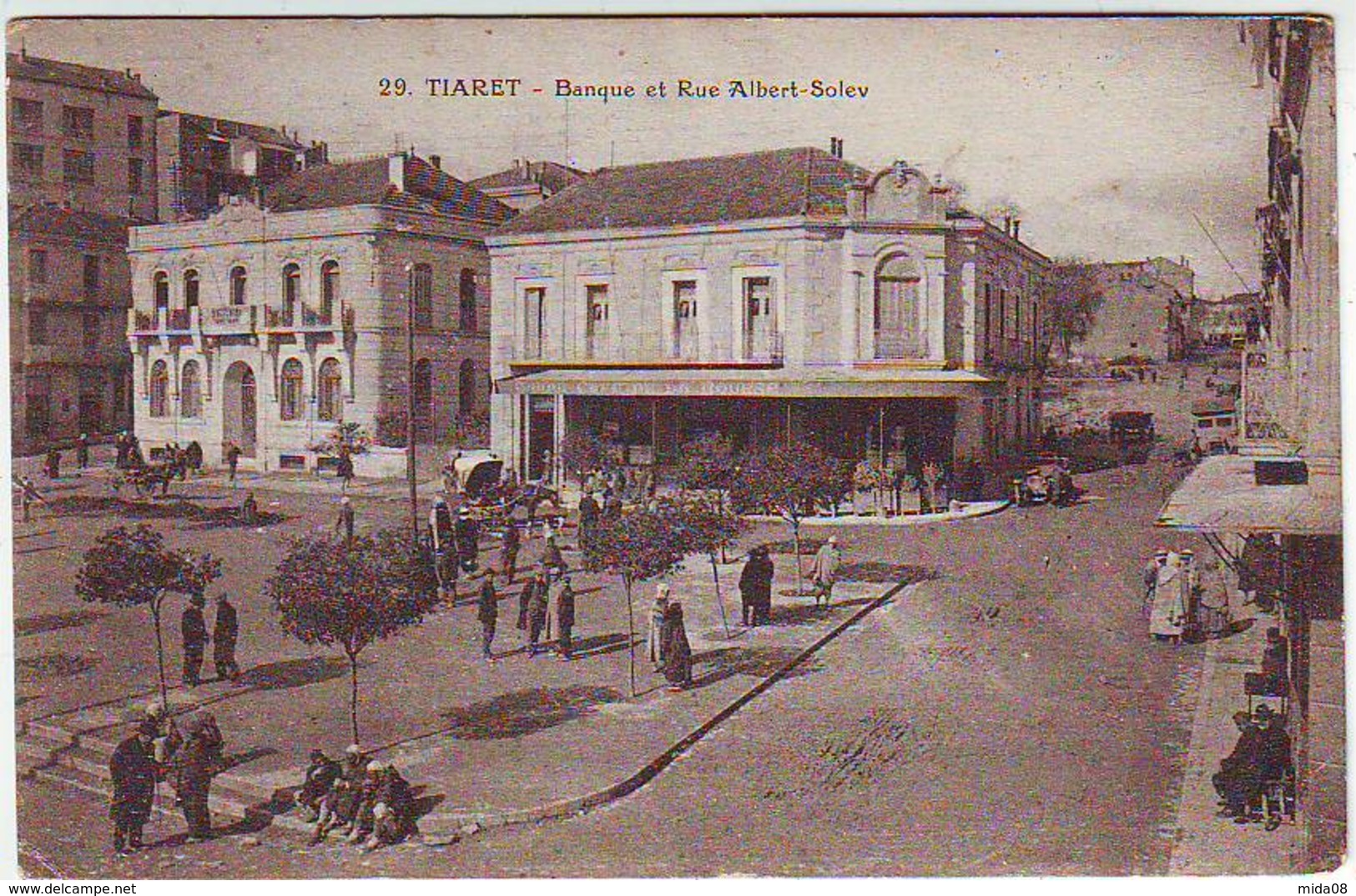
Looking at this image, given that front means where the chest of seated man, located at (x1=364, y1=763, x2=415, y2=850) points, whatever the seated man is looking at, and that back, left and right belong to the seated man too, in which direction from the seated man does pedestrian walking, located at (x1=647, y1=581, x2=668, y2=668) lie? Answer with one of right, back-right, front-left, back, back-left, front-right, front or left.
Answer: back-left

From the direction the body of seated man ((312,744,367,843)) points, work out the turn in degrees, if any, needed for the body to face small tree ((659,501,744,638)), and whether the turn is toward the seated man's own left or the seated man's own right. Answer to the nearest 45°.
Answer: approximately 135° to the seated man's own left

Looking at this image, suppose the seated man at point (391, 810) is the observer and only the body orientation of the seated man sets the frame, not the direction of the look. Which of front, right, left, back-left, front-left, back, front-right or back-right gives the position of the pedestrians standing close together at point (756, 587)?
back-left

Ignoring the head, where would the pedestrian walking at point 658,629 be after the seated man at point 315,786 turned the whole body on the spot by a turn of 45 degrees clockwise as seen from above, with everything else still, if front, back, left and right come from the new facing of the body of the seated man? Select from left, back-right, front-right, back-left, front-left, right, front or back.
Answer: back

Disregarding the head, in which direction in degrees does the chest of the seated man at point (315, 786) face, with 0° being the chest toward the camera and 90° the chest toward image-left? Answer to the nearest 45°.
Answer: approximately 45°

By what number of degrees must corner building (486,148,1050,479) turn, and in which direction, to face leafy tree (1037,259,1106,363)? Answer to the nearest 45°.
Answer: approximately 90° to its left

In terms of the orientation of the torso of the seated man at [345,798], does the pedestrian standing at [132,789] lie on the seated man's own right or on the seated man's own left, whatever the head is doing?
on the seated man's own right

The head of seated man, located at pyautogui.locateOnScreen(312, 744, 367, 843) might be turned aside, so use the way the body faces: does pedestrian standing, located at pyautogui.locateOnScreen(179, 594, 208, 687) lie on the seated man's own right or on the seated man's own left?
on the seated man's own right

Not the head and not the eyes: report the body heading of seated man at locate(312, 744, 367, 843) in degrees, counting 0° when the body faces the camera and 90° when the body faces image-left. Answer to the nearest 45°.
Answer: approximately 45°
